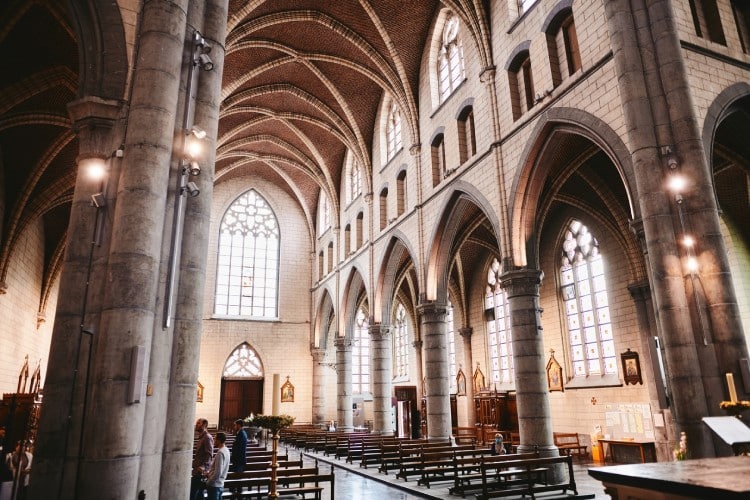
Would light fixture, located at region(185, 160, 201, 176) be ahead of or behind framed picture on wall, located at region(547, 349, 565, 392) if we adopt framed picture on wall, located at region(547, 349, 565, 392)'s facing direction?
ahead

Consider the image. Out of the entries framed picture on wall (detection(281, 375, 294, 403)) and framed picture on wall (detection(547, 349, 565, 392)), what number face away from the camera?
0

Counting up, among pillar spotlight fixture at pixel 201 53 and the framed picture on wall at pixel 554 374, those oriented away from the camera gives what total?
0

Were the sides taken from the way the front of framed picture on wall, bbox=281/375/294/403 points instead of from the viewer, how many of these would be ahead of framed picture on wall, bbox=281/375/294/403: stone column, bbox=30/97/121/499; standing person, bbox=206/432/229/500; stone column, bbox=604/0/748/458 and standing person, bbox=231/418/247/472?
4

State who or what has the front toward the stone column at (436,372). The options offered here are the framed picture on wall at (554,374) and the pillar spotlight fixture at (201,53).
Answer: the framed picture on wall

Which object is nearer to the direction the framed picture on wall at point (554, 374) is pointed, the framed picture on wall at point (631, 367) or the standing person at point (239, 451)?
the standing person

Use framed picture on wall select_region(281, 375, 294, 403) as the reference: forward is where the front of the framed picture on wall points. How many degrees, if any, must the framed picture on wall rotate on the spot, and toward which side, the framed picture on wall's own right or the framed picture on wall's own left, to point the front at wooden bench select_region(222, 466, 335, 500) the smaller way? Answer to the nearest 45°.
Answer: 0° — it already faces it

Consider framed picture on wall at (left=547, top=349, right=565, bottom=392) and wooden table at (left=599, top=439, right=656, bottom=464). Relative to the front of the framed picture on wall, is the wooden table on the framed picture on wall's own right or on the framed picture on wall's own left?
on the framed picture on wall's own left

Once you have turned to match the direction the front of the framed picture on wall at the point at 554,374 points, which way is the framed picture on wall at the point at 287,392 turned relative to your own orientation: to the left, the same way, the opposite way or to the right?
to the left

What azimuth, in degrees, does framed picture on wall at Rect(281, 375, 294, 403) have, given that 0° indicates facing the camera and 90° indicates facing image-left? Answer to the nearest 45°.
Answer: approximately 0°

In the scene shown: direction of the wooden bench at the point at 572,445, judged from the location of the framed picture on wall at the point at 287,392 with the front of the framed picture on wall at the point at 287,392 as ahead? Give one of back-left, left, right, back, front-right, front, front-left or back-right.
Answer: front-left

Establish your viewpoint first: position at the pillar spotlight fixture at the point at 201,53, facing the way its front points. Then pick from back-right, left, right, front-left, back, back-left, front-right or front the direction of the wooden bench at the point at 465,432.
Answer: left

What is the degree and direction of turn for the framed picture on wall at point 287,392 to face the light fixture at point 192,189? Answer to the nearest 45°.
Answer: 0° — it already faces it

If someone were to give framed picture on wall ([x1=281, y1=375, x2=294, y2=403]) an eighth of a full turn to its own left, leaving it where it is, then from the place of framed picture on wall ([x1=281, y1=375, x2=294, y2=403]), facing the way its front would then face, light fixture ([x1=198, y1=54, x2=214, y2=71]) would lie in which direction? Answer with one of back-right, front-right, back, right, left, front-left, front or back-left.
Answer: front-right
